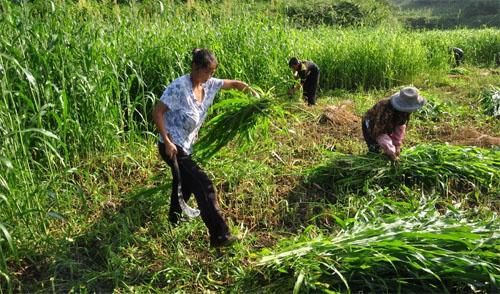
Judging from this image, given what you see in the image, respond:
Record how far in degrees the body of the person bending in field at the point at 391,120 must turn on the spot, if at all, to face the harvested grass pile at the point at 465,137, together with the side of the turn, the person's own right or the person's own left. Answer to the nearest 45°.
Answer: approximately 90° to the person's own left

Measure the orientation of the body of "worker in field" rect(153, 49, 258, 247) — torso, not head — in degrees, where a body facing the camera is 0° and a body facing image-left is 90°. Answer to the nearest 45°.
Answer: approximately 315°

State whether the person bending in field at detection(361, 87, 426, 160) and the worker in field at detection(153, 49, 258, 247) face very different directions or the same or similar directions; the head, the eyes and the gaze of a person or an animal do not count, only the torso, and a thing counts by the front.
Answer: same or similar directions

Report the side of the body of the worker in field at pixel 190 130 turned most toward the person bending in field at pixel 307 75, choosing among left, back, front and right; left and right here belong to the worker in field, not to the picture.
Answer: left

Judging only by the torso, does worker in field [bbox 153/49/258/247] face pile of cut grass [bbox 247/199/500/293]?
yes

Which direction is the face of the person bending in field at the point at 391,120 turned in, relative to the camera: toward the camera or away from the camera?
toward the camera

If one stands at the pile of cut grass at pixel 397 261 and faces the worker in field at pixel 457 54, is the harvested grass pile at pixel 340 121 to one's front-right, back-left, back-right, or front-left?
front-left

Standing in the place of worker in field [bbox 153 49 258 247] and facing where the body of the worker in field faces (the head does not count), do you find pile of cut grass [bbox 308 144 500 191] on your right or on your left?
on your left

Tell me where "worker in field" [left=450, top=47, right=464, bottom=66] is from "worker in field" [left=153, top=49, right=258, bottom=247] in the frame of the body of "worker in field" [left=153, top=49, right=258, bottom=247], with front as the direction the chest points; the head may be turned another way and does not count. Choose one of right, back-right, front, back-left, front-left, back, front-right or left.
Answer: left

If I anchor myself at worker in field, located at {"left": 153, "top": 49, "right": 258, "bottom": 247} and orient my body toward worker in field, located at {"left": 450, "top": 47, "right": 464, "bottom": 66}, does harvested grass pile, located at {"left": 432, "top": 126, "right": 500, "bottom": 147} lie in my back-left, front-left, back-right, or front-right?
front-right

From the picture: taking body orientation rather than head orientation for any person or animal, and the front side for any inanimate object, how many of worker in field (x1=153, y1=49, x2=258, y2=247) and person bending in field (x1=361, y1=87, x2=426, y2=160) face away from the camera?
0

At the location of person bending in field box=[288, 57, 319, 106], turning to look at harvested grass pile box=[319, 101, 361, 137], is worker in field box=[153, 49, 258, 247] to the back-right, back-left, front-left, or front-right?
front-right
